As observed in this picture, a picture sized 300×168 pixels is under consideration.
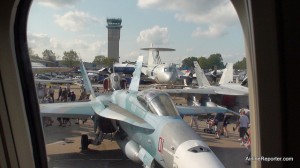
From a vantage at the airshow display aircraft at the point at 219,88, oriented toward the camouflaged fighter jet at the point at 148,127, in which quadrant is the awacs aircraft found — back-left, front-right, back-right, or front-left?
back-right

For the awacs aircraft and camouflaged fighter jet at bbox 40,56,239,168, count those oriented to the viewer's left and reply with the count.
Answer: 0

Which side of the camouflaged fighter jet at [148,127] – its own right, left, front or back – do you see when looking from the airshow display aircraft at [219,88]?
left
